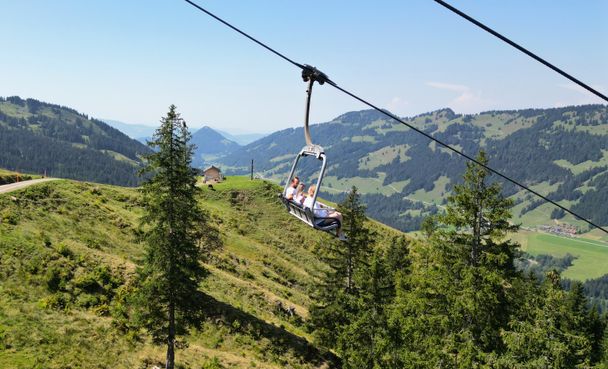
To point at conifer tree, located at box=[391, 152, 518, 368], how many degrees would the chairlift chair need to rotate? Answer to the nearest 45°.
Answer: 0° — it already faces it

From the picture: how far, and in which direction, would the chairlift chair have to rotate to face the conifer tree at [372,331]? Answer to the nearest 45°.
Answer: approximately 45° to its left

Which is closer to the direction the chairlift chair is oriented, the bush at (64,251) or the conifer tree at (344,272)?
the conifer tree
